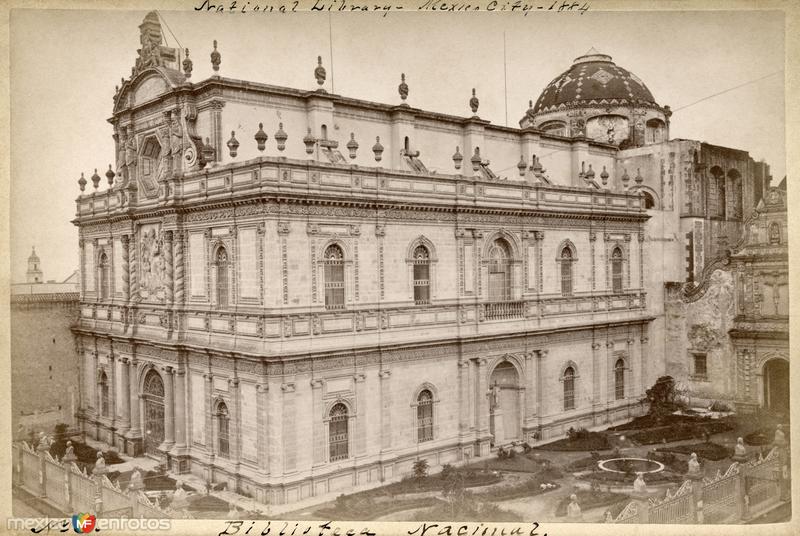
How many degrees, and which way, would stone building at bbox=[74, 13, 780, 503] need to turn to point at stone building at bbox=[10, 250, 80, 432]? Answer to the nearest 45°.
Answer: approximately 45° to its right

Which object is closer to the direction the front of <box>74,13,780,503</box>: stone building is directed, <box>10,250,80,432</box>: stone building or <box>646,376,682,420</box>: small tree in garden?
the stone building

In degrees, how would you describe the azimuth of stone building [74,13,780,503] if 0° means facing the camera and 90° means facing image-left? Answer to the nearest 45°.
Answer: approximately 45°
